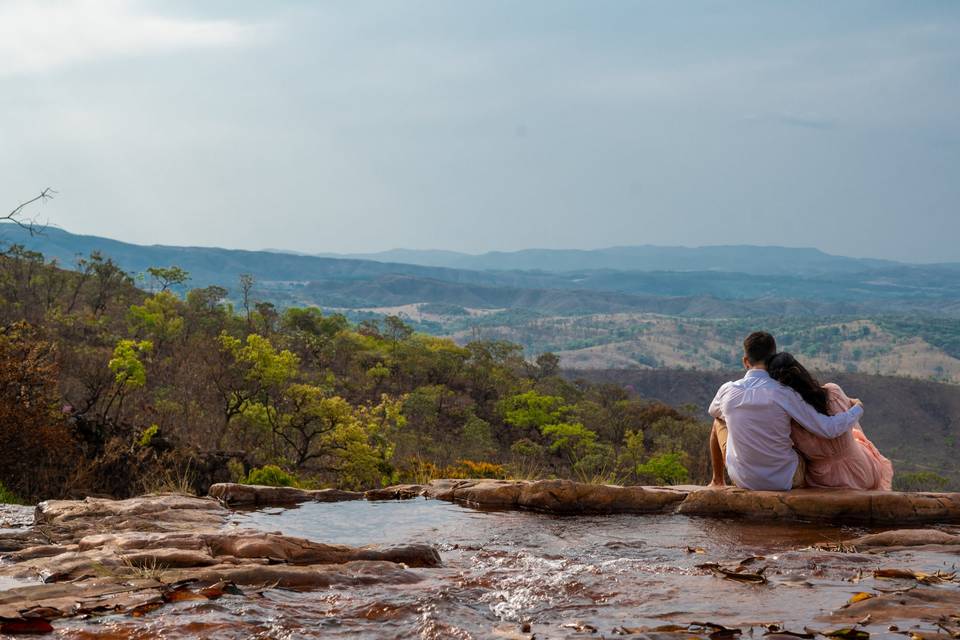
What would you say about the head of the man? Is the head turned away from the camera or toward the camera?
away from the camera

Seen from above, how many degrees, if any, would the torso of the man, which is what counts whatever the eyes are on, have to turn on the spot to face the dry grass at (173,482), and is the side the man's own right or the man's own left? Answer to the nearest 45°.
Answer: approximately 90° to the man's own left

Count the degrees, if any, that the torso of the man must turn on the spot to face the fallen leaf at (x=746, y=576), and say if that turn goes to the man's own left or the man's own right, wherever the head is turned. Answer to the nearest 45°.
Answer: approximately 180°

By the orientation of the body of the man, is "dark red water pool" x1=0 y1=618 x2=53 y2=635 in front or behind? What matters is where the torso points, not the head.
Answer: behind

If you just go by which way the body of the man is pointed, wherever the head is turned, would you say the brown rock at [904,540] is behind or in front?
behind

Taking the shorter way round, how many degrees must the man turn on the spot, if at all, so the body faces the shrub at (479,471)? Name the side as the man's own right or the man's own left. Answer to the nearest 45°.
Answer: approximately 45° to the man's own left

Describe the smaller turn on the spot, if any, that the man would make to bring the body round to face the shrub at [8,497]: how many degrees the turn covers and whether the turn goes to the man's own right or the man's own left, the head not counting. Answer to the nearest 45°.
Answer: approximately 90° to the man's own left

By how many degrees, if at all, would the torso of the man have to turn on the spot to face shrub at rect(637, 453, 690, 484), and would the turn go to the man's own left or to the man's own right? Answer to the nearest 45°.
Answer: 0° — they already face it

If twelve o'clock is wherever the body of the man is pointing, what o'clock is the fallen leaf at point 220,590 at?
The fallen leaf is roughly at 7 o'clock from the man.

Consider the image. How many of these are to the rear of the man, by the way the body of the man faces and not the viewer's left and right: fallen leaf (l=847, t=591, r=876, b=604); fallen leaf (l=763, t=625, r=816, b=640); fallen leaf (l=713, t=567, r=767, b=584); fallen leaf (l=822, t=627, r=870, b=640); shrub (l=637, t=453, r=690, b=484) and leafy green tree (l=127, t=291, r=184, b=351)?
4

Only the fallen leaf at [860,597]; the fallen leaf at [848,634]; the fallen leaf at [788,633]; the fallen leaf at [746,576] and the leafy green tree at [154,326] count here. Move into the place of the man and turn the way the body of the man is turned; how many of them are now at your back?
4

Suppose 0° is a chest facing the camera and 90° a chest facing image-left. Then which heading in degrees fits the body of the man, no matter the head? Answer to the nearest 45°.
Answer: approximately 180°

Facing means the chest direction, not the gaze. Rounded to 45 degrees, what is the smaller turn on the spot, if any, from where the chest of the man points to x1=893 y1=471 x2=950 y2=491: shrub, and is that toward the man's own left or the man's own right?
0° — they already face it

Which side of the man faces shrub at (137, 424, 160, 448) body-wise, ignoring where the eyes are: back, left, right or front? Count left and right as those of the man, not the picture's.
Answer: left

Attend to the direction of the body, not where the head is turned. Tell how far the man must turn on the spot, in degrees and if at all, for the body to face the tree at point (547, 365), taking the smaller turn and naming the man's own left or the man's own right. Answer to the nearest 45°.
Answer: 0° — they already face it

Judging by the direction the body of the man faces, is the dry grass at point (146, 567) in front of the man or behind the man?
behind

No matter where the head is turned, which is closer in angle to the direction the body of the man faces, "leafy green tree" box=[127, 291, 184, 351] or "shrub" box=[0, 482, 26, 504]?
the leafy green tree

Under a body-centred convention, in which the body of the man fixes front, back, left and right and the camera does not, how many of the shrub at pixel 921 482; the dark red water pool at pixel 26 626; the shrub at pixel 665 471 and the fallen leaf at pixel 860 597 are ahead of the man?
2

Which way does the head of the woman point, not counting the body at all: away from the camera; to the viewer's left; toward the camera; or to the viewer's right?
away from the camera
